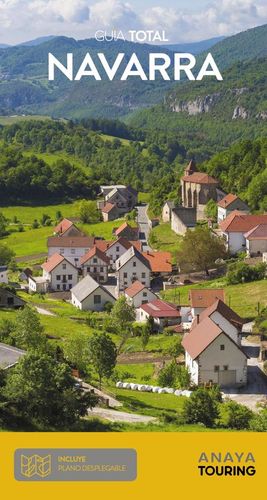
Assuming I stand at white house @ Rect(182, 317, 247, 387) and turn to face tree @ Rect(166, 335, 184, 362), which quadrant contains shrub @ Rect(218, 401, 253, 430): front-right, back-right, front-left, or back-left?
back-left

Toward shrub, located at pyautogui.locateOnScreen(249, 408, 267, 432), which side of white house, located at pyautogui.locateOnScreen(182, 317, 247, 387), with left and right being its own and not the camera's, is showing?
front

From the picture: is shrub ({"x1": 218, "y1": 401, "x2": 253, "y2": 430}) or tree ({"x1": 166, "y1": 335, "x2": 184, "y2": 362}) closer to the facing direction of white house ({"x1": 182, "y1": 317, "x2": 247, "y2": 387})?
the shrub

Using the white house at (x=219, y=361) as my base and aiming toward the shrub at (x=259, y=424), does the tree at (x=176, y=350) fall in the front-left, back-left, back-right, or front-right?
back-right

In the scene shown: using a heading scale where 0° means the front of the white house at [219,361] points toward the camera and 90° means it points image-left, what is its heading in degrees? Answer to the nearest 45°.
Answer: approximately 0°

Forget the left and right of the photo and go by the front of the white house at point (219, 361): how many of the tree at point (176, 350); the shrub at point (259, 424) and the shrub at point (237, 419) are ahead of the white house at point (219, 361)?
2

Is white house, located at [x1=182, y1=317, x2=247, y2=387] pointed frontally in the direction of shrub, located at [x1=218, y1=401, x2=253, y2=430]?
yes

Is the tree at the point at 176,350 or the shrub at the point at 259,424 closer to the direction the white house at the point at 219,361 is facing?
the shrub

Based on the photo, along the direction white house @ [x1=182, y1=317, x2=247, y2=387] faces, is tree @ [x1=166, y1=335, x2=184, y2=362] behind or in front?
behind
